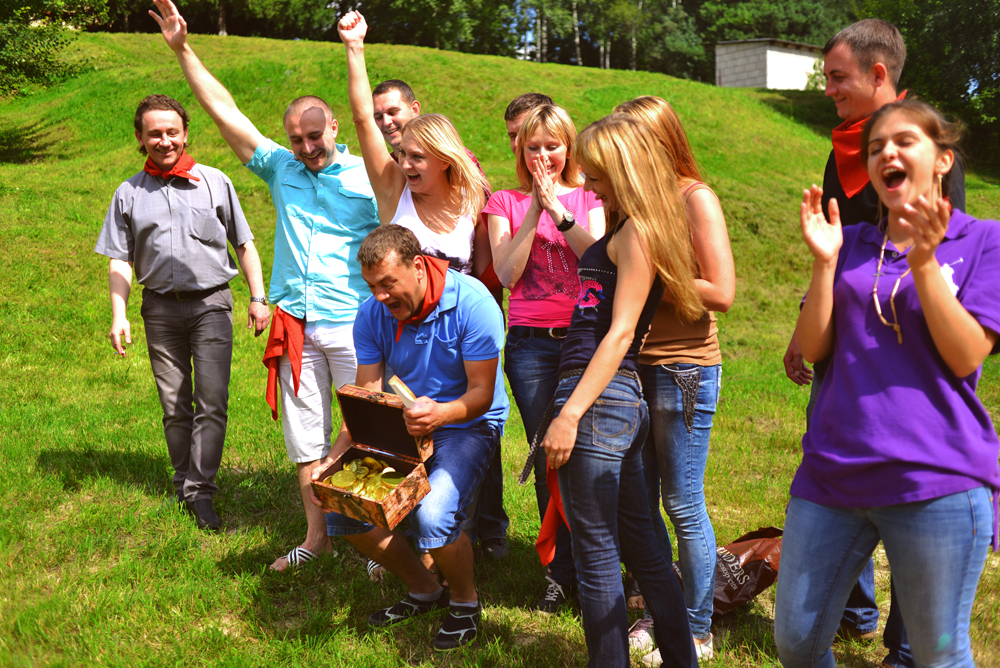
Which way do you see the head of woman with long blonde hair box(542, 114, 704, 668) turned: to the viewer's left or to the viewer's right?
to the viewer's left

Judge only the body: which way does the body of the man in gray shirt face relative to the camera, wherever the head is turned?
toward the camera

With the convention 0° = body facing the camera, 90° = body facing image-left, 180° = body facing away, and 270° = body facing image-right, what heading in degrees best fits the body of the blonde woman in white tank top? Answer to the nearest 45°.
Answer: approximately 45°

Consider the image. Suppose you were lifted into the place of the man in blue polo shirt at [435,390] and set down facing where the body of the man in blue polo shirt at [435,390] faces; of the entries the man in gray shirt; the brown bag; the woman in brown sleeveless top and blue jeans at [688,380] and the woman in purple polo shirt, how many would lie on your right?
1

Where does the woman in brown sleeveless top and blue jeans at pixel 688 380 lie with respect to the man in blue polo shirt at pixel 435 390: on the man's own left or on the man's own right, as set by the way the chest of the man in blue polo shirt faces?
on the man's own left

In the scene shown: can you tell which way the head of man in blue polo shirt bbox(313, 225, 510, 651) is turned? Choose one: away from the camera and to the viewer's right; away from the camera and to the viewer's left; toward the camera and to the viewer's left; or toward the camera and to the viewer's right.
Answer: toward the camera and to the viewer's left

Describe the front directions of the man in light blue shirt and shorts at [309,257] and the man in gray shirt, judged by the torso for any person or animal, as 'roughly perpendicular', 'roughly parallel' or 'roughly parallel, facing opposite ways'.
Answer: roughly parallel

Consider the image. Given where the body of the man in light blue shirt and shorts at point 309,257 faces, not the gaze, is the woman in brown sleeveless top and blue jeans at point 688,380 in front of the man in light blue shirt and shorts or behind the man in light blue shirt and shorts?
in front

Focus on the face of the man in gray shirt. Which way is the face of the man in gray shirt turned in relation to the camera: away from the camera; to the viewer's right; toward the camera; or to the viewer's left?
toward the camera

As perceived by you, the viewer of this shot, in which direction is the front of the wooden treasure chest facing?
facing the viewer and to the left of the viewer

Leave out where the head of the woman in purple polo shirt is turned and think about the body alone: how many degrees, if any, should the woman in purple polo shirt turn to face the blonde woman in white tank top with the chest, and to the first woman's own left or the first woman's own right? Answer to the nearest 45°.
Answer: approximately 90° to the first woman's own right

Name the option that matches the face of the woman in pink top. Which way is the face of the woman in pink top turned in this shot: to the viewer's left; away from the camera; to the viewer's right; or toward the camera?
toward the camera

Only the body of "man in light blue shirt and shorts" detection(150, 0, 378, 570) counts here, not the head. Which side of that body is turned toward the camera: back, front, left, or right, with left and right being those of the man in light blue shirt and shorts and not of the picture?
front

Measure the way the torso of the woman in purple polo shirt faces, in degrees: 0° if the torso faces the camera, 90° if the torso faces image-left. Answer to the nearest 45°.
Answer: approximately 45°
